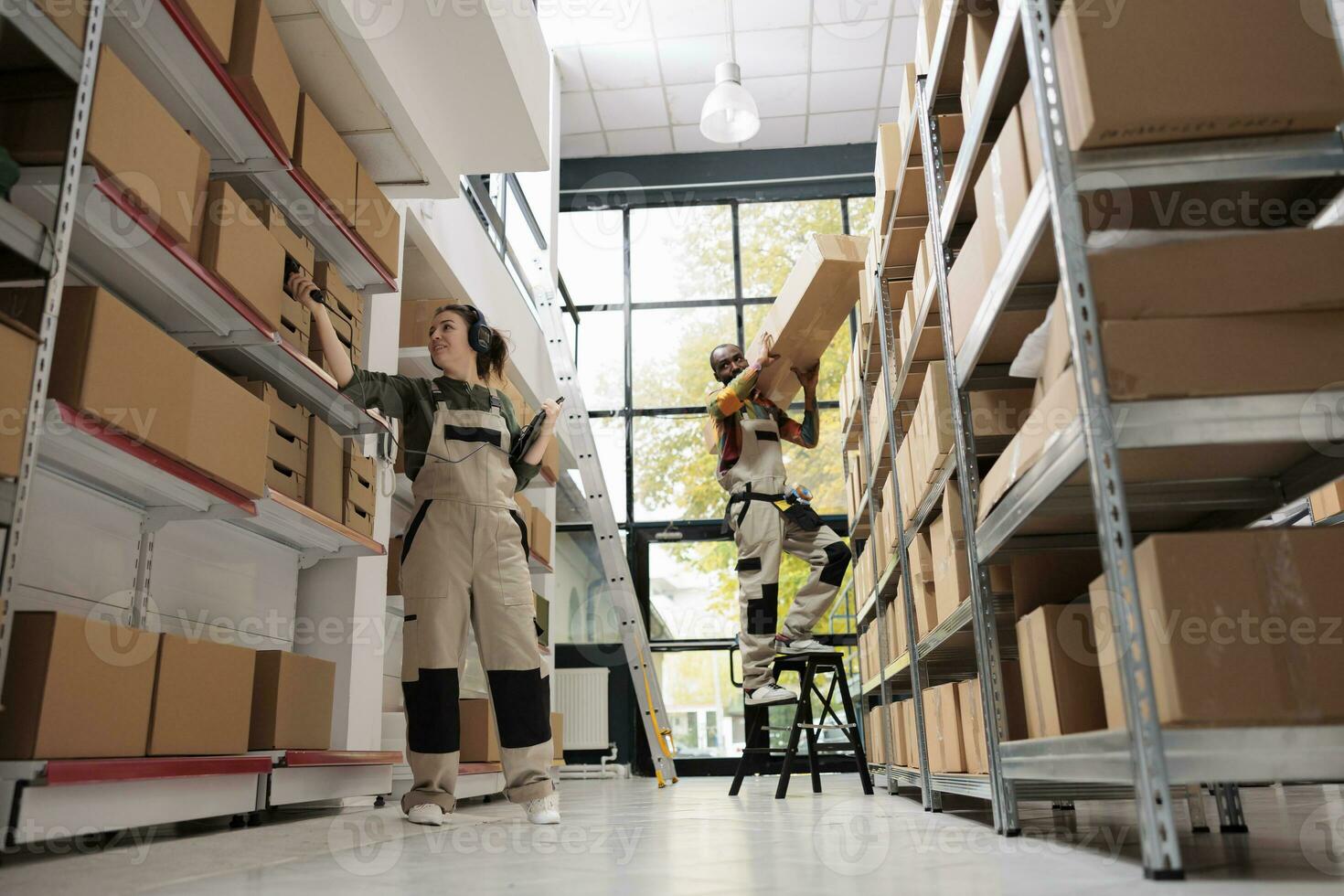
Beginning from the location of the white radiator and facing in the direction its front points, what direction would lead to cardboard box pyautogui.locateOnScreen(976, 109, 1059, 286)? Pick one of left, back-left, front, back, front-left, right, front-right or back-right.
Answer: front

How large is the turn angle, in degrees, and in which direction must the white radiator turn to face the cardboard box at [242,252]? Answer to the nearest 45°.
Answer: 0° — it already faces it

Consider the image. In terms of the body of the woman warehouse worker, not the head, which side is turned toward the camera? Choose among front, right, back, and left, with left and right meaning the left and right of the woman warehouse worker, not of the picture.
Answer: front

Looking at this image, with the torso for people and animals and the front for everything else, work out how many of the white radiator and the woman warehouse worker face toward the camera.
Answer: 2

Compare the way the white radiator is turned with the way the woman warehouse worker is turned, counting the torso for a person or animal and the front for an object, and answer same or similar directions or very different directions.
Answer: same or similar directions

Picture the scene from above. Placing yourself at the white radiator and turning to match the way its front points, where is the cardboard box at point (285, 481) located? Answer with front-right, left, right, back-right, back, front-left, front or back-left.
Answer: front

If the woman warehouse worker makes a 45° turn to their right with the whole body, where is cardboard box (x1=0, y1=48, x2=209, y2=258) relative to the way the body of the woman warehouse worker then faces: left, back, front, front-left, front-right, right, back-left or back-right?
front

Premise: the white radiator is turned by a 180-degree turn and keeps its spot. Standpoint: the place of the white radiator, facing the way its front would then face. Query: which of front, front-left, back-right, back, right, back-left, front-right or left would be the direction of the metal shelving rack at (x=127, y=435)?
back

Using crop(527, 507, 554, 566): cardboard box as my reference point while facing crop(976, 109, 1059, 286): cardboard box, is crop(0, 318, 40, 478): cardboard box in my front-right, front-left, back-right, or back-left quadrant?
front-right

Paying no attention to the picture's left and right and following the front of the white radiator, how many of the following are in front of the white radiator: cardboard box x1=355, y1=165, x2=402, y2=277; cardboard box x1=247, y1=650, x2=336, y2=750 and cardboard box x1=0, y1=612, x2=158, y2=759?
3

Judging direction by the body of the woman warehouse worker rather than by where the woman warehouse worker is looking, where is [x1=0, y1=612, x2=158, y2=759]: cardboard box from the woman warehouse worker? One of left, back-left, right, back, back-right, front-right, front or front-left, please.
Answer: front-right

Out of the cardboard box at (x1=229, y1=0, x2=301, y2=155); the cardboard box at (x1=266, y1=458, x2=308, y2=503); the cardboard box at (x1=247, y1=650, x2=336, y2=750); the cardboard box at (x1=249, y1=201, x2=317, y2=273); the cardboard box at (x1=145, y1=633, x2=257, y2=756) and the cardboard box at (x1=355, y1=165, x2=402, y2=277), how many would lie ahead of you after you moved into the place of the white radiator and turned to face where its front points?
6

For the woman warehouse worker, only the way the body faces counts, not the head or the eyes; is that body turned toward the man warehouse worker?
no

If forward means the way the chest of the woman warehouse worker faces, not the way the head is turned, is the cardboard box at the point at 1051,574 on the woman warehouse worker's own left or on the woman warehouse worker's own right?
on the woman warehouse worker's own left

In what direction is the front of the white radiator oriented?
toward the camera

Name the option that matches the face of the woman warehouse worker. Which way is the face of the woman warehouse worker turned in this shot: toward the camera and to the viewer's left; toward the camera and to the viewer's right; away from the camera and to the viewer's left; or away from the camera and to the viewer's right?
toward the camera and to the viewer's left
